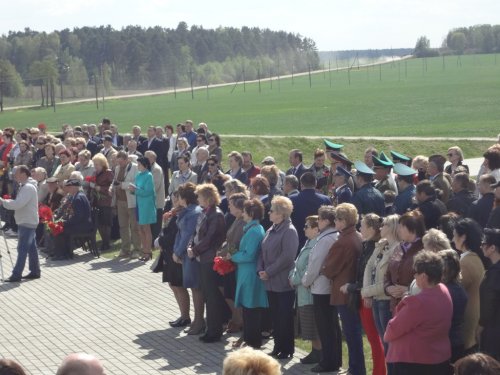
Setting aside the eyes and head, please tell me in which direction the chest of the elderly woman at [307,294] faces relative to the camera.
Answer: to the viewer's left

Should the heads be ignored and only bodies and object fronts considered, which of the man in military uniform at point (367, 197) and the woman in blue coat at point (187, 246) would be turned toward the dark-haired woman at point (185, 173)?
the man in military uniform

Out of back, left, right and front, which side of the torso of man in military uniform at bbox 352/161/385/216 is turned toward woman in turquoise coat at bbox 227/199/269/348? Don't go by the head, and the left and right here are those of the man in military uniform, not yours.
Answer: left

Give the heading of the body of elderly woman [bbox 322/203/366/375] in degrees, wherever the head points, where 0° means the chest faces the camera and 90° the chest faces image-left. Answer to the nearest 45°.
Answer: approximately 90°

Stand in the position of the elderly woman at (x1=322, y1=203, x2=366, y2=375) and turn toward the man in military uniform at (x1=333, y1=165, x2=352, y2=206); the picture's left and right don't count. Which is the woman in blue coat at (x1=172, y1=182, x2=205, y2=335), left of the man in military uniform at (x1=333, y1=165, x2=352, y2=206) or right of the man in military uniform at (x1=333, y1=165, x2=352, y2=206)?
left

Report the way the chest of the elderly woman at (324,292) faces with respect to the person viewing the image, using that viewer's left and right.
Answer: facing to the left of the viewer

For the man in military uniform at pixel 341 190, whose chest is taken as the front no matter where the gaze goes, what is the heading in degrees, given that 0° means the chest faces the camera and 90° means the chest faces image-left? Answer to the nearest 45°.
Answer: approximately 90°

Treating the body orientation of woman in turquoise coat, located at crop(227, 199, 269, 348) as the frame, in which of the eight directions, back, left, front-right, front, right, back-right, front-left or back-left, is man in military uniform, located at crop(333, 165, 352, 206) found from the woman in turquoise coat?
back-right

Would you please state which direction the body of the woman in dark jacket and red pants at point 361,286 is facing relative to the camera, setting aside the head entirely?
to the viewer's left

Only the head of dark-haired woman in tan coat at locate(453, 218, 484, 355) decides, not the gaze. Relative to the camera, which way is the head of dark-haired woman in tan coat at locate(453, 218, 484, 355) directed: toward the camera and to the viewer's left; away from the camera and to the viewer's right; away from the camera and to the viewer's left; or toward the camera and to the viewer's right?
away from the camera and to the viewer's left
